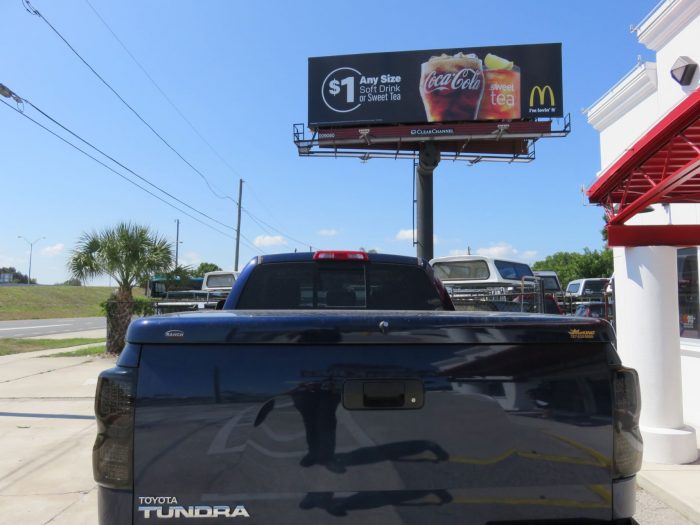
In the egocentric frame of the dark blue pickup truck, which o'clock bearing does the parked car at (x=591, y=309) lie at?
The parked car is roughly at 1 o'clock from the dark blue pickup truck.

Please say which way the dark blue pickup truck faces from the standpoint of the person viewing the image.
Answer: facing away from the viewer

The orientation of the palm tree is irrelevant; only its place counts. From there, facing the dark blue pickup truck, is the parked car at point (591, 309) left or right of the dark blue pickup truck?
left

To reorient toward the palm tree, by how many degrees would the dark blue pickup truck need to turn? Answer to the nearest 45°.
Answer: approximately 45° to its left
